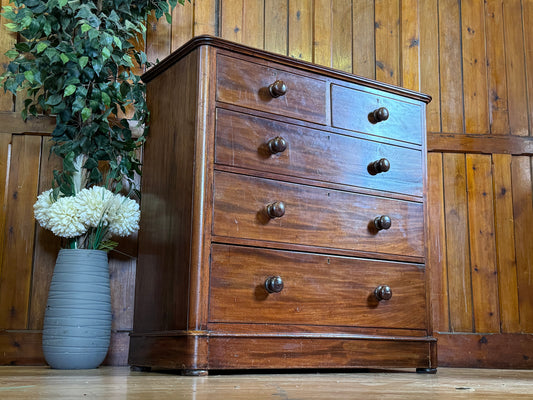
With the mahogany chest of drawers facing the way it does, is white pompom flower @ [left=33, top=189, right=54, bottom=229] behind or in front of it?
behind

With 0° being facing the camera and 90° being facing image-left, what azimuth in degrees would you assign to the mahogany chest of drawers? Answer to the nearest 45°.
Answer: approximately 315°

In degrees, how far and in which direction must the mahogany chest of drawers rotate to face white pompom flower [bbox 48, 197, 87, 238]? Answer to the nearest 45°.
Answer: approximately 135° to its right

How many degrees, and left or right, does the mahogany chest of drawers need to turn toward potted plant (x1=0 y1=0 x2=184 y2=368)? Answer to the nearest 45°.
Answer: approximately 135° to its right

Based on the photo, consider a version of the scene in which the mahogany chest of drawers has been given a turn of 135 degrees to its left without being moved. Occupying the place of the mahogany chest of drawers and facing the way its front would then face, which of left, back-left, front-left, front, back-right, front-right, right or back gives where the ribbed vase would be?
left

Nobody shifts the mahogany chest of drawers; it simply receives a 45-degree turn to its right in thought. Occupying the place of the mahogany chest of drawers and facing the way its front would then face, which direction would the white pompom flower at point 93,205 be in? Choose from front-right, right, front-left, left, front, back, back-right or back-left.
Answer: right
